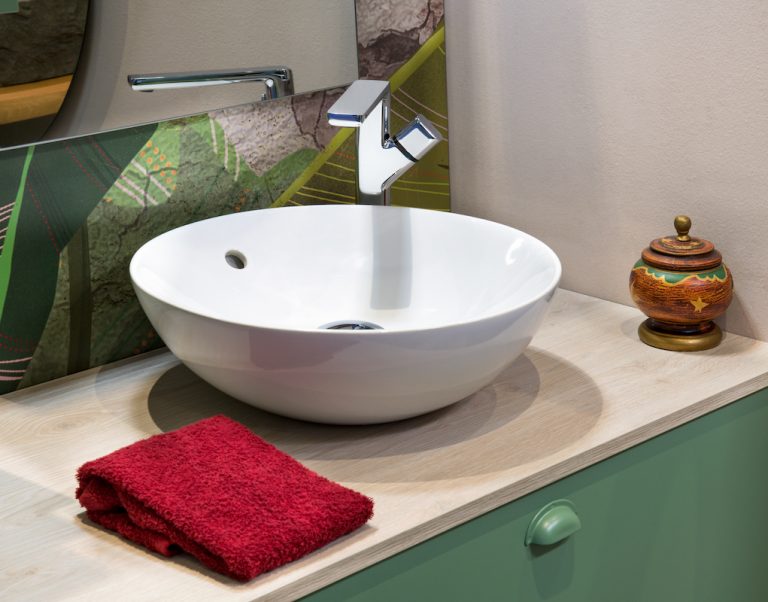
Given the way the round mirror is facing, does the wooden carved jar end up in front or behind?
in front

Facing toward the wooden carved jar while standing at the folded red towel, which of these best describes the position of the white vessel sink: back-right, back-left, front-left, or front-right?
front-left

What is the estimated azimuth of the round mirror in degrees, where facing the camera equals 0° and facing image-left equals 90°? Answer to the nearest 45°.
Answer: approximately 315°

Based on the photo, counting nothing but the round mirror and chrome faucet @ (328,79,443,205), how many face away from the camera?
0
